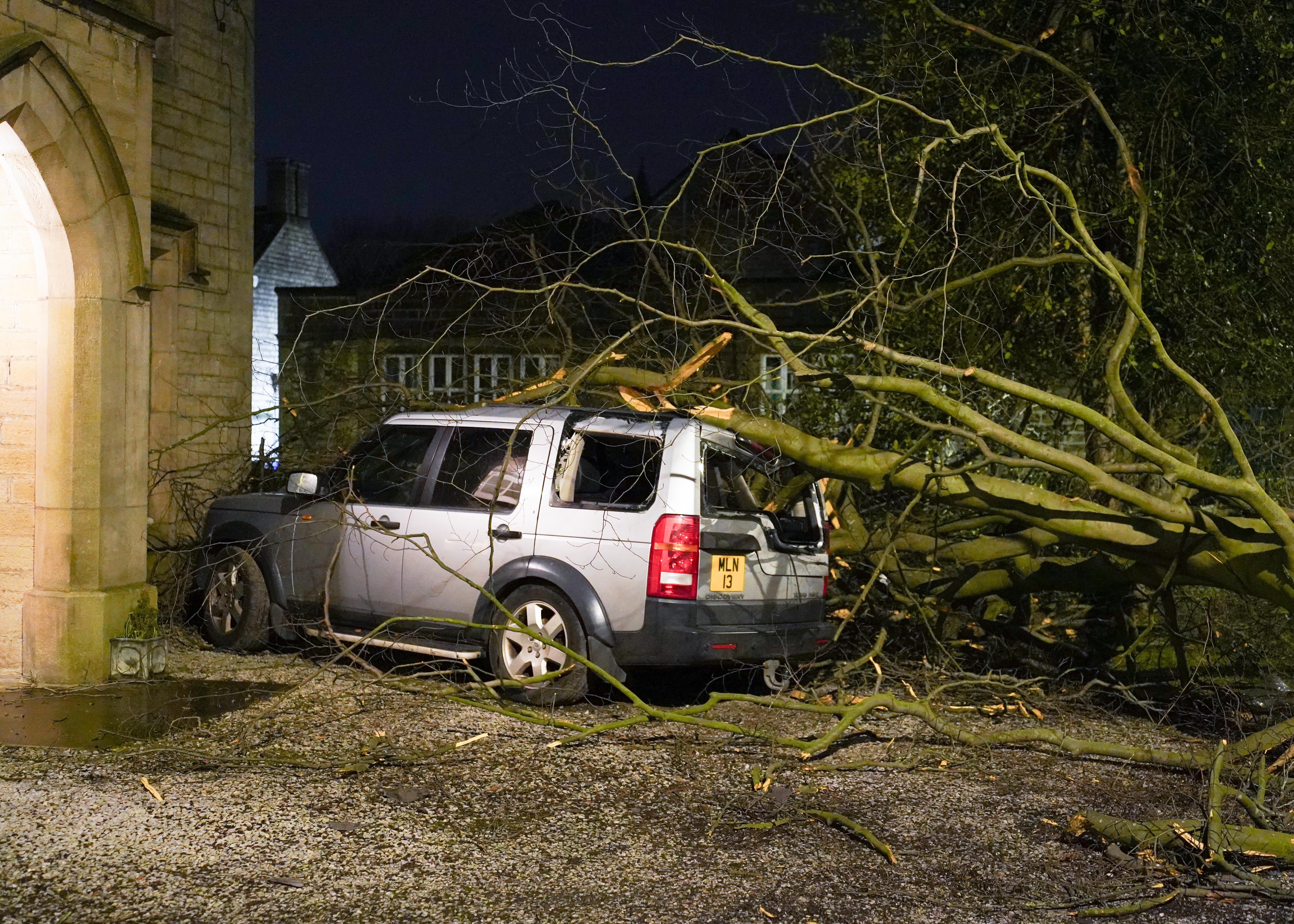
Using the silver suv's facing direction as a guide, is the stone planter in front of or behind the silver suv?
in front

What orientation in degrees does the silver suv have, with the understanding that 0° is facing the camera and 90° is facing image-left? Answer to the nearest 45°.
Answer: approximately 135°

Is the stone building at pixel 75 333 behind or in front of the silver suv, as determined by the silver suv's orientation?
in front
